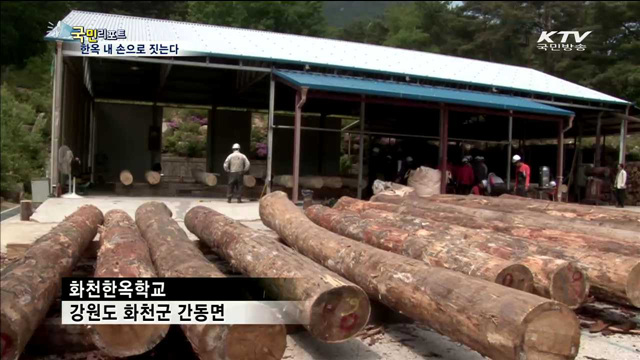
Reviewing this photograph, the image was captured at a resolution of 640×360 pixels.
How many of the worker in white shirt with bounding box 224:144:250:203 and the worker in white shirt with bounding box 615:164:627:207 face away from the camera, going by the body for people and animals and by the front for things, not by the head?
1

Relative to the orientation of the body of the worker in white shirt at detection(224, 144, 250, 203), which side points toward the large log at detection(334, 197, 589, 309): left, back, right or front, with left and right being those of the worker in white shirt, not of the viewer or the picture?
back

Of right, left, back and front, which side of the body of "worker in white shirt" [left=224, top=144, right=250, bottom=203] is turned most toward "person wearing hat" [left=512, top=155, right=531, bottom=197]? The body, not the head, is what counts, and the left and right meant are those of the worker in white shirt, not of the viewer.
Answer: right
